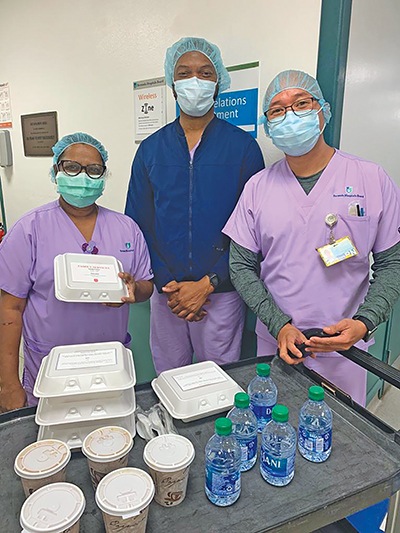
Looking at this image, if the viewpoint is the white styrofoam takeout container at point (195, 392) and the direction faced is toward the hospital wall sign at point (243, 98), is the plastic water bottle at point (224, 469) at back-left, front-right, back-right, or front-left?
back-right

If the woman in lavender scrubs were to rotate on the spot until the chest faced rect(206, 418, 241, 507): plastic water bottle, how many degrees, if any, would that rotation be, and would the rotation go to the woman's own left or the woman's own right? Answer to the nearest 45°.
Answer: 0° — they already face it

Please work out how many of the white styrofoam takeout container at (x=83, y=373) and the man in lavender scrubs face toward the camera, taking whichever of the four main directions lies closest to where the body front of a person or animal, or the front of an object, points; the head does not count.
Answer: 2

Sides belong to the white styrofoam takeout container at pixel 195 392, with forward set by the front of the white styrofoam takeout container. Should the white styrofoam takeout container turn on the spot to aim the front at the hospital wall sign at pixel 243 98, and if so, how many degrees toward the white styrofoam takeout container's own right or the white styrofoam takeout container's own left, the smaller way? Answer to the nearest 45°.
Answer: approximately 135° to the white styrofoam takeout container's own left

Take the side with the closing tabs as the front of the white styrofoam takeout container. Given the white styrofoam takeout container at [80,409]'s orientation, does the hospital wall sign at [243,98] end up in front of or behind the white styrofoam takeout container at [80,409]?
behind
